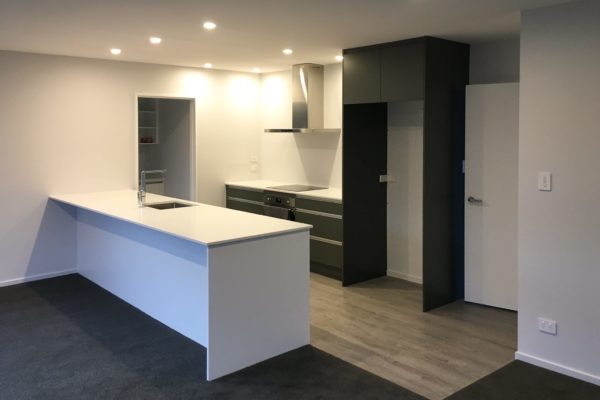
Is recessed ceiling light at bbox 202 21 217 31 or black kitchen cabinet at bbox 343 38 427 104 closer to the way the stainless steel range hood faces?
the recessed ceiling light

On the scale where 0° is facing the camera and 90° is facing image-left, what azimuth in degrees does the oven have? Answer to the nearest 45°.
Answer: approximately 45°

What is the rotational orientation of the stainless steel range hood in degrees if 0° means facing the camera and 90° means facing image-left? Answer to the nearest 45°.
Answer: approximately 45°
